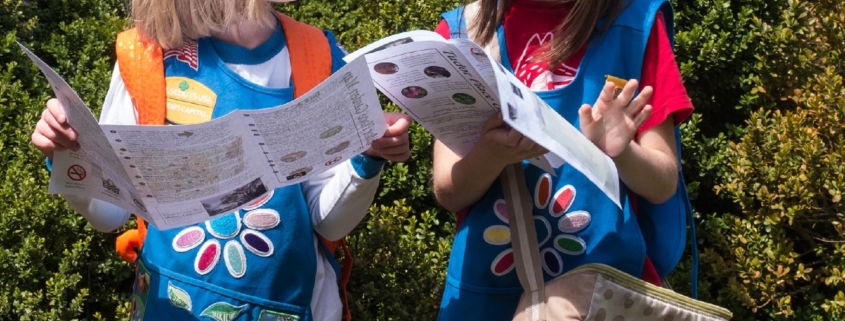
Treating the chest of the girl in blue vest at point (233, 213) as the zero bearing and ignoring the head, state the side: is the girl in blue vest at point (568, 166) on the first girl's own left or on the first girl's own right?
on the first girl's own left

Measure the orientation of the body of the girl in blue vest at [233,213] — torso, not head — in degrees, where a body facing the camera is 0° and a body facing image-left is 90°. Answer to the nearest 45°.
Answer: approximately 0°

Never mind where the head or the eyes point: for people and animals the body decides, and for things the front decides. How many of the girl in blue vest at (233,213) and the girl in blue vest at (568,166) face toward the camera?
2

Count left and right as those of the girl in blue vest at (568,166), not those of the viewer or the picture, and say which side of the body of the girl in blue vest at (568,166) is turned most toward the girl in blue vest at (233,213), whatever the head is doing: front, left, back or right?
right

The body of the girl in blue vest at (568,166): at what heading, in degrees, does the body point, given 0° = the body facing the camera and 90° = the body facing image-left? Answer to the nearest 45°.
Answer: approximately 0°
